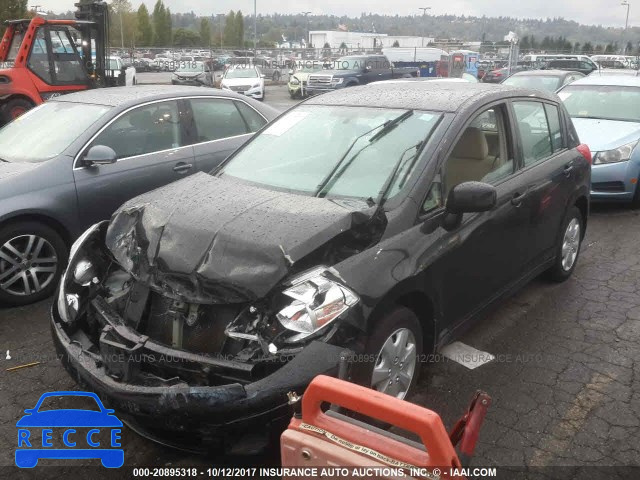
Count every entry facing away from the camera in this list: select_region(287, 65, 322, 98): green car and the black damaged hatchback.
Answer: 0

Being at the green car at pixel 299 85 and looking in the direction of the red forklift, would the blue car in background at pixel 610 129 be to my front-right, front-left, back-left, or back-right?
front-left

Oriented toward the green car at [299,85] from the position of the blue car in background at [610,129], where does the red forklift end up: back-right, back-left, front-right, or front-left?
front-left

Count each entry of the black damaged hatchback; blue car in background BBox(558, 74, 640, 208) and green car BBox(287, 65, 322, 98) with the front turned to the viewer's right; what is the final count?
0

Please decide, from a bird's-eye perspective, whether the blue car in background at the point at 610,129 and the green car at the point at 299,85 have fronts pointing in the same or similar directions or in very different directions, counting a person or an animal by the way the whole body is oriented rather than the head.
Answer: same or similar directions

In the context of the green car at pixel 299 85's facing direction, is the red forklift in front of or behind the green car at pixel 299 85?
in front

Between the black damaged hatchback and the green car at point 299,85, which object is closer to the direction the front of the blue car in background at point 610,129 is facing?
the black damaged hatchback

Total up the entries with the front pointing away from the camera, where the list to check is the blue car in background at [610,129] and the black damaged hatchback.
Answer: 0

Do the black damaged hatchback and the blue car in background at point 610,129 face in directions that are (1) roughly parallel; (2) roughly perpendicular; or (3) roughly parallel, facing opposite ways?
roughly parallel

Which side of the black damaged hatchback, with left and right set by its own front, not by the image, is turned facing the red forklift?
right

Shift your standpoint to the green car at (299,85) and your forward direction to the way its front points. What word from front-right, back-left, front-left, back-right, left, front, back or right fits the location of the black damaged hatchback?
front-left

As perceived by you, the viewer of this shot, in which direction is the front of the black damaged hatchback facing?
facing the viewer and to the left of the viewer

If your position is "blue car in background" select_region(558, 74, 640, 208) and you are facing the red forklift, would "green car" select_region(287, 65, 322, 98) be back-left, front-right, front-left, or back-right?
front-right
